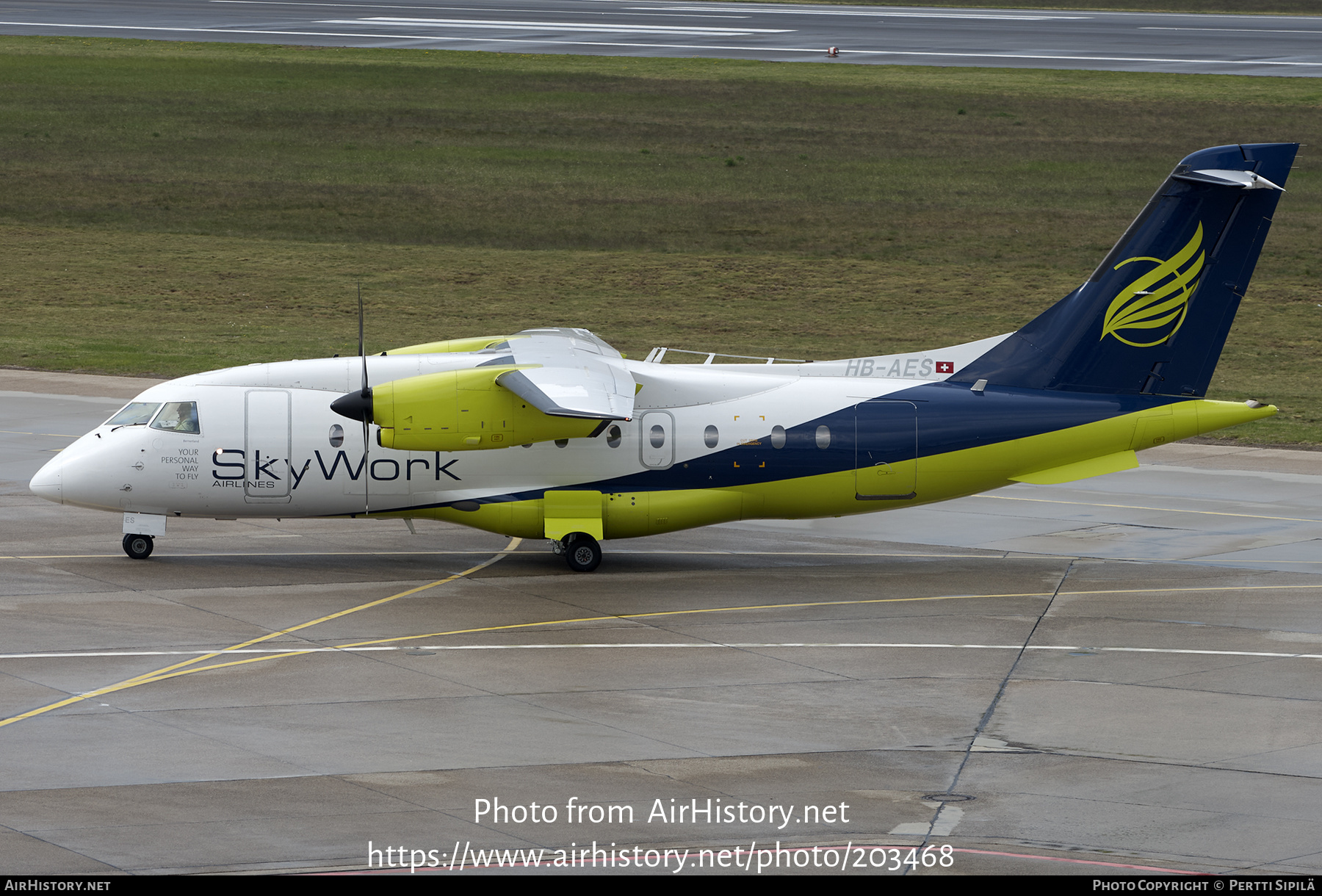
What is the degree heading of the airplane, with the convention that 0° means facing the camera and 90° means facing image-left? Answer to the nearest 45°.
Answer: approximately 90°
